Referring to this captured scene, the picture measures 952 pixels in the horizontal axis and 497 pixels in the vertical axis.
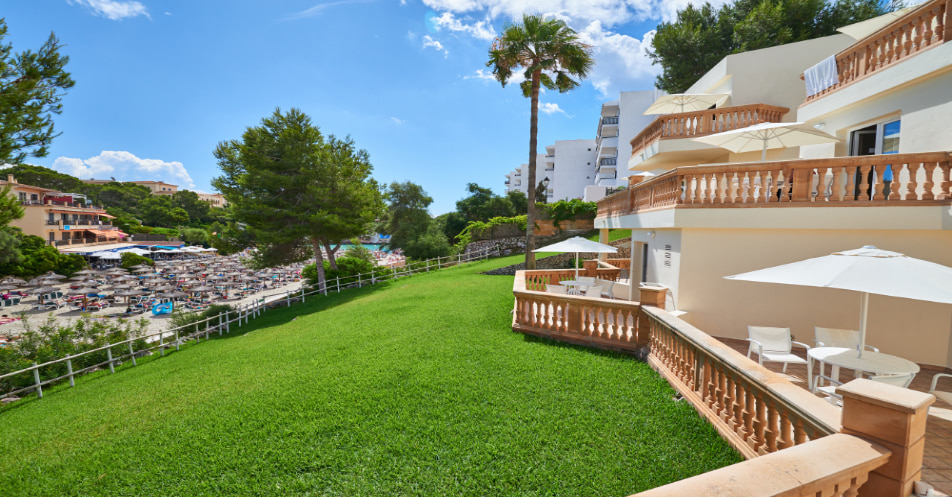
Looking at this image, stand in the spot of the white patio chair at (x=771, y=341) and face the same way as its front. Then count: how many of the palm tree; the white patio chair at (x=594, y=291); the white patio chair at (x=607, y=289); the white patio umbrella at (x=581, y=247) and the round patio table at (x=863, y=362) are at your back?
4

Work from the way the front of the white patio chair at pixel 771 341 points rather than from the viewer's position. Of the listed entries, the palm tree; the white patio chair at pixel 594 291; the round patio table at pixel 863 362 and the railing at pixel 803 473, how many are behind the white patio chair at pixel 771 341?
2

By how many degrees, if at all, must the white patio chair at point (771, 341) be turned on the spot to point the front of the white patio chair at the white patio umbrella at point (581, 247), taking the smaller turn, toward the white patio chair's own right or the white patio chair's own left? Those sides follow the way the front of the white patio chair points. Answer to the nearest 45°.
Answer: approximately 180°

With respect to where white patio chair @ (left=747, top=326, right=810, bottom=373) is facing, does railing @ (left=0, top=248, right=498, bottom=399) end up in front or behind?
behind

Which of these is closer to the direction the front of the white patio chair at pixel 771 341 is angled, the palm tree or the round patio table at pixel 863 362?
the round patio table

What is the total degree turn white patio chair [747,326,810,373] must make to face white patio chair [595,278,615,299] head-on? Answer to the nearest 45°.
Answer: approximately 180°

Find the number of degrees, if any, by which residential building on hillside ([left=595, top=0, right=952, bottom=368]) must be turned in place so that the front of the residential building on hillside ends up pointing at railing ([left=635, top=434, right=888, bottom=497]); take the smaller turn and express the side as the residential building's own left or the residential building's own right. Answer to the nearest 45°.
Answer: approximately 45° to the residential building's own left

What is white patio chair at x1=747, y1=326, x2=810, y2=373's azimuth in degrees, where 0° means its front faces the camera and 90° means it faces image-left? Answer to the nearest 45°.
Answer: approximately 315°

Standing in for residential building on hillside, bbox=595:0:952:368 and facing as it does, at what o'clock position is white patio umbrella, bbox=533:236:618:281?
The white patio umbrella is roughly at 2 o'clock from the residential building on hillside.
